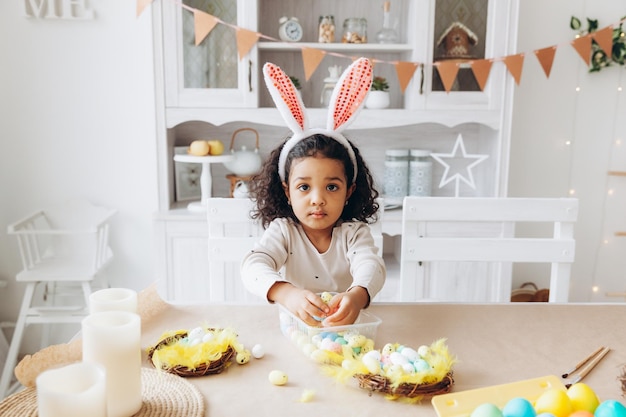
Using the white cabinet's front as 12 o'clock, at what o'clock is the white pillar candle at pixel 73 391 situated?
The white pillar candle is roughly at 12 o'clock from the white cabinet.

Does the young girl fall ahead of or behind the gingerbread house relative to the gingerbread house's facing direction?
ahead

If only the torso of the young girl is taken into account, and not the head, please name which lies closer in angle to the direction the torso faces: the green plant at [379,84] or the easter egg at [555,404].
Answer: the easter egg

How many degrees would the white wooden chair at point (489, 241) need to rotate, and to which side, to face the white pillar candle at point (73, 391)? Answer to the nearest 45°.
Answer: approximately 45° to its right

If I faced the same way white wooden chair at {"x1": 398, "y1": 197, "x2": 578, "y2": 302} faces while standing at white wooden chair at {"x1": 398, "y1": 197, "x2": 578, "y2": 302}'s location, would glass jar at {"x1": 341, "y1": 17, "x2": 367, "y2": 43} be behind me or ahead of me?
behind

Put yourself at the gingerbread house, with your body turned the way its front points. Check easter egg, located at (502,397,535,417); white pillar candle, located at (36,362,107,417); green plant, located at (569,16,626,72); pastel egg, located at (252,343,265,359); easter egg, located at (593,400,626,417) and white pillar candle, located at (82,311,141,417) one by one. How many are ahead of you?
5

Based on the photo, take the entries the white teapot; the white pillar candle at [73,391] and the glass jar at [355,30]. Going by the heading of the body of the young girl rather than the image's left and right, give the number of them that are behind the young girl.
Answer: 2

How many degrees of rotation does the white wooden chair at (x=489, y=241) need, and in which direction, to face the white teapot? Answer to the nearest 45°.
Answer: approximately 135° to its right

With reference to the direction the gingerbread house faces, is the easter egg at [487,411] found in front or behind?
in front

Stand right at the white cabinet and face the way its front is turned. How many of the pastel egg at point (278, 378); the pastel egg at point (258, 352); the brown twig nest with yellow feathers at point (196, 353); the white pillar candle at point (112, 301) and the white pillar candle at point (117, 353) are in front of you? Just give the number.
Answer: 5
